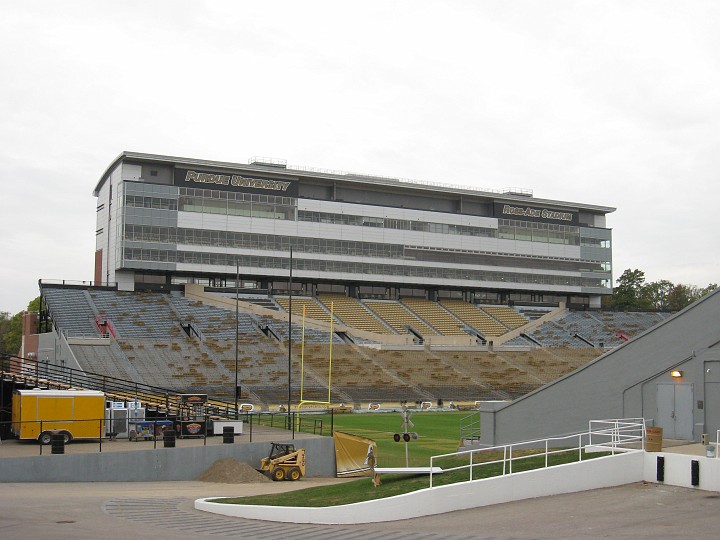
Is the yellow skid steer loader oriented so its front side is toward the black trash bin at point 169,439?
yes

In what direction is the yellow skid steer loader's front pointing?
to the viewer's left

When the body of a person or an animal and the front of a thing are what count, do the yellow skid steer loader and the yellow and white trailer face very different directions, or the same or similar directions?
very different directions

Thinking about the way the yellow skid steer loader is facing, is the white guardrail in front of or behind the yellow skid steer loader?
behind

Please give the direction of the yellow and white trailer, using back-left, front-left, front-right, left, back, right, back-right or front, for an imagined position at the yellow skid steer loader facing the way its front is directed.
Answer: front

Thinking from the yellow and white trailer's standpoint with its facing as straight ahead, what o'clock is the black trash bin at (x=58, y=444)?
The black trash bin is roughly at 3 o'clock from the yellow and white trailer.

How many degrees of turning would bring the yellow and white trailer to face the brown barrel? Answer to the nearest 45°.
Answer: approximately 45° to its right

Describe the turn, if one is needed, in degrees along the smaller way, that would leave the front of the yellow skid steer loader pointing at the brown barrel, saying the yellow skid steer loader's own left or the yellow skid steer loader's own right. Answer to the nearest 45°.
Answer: approximately 135° to the yellow skid steer loader's own left
